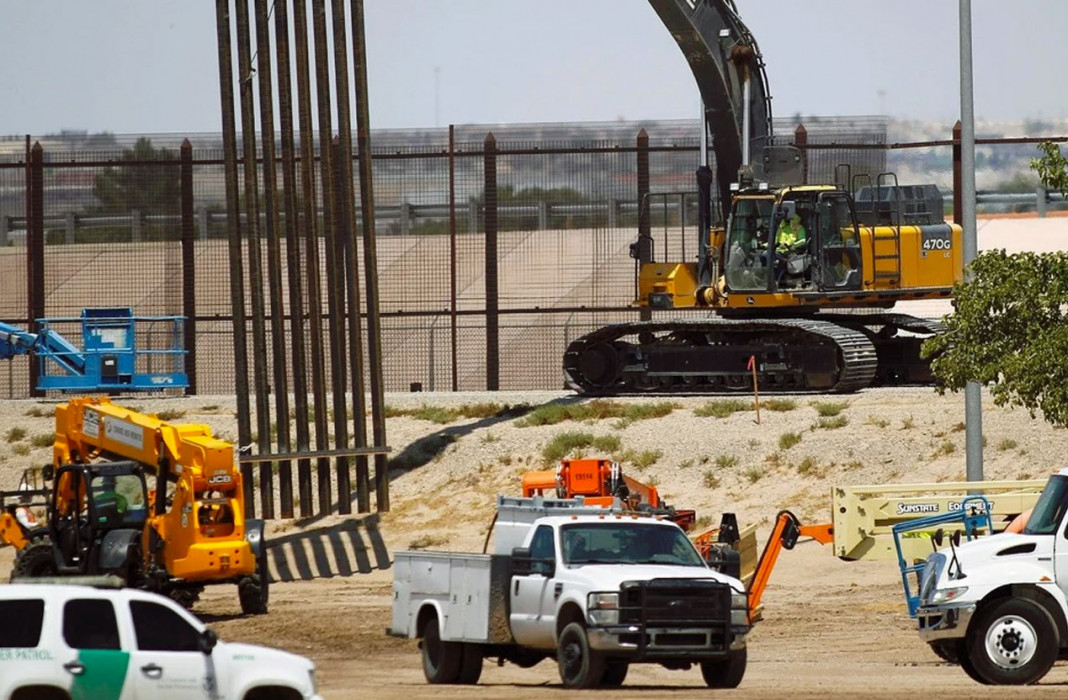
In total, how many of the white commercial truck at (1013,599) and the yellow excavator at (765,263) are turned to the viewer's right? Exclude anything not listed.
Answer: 0

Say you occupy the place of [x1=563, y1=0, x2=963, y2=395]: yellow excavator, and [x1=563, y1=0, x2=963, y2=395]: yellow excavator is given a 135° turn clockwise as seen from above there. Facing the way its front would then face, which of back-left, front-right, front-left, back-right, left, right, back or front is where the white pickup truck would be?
back

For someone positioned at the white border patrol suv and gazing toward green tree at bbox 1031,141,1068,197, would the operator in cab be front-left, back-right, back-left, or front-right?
front-left

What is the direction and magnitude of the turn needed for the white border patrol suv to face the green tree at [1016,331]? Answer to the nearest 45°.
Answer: approximately 45° to its left

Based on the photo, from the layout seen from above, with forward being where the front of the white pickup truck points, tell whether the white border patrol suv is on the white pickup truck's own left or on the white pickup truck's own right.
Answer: on the white pickup truck's own right

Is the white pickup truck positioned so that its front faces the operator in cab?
no

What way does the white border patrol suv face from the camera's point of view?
to the viewer's right

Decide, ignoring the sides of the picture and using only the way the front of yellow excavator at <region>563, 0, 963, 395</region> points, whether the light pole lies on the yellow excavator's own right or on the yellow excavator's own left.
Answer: on the yellow excavator's own left

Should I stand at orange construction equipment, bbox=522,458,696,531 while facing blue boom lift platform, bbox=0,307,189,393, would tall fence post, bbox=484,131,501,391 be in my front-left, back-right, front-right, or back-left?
front-right

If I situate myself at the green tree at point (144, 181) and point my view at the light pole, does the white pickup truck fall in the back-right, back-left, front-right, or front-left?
front-right

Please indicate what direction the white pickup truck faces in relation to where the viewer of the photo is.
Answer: facing the viewer and to the right of the viewer

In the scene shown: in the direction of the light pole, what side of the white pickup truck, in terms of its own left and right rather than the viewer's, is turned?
left

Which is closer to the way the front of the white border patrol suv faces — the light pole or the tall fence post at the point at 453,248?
the light pole

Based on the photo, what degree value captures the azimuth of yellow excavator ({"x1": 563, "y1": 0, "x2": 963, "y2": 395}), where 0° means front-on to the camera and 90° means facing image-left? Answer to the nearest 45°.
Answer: approximately 45°

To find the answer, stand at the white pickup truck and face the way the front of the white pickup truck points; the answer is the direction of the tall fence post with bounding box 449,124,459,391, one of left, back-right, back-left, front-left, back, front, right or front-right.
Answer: back-left

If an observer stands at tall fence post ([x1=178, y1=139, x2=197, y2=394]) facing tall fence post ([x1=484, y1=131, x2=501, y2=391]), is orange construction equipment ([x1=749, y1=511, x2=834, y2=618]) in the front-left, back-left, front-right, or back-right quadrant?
front-right
